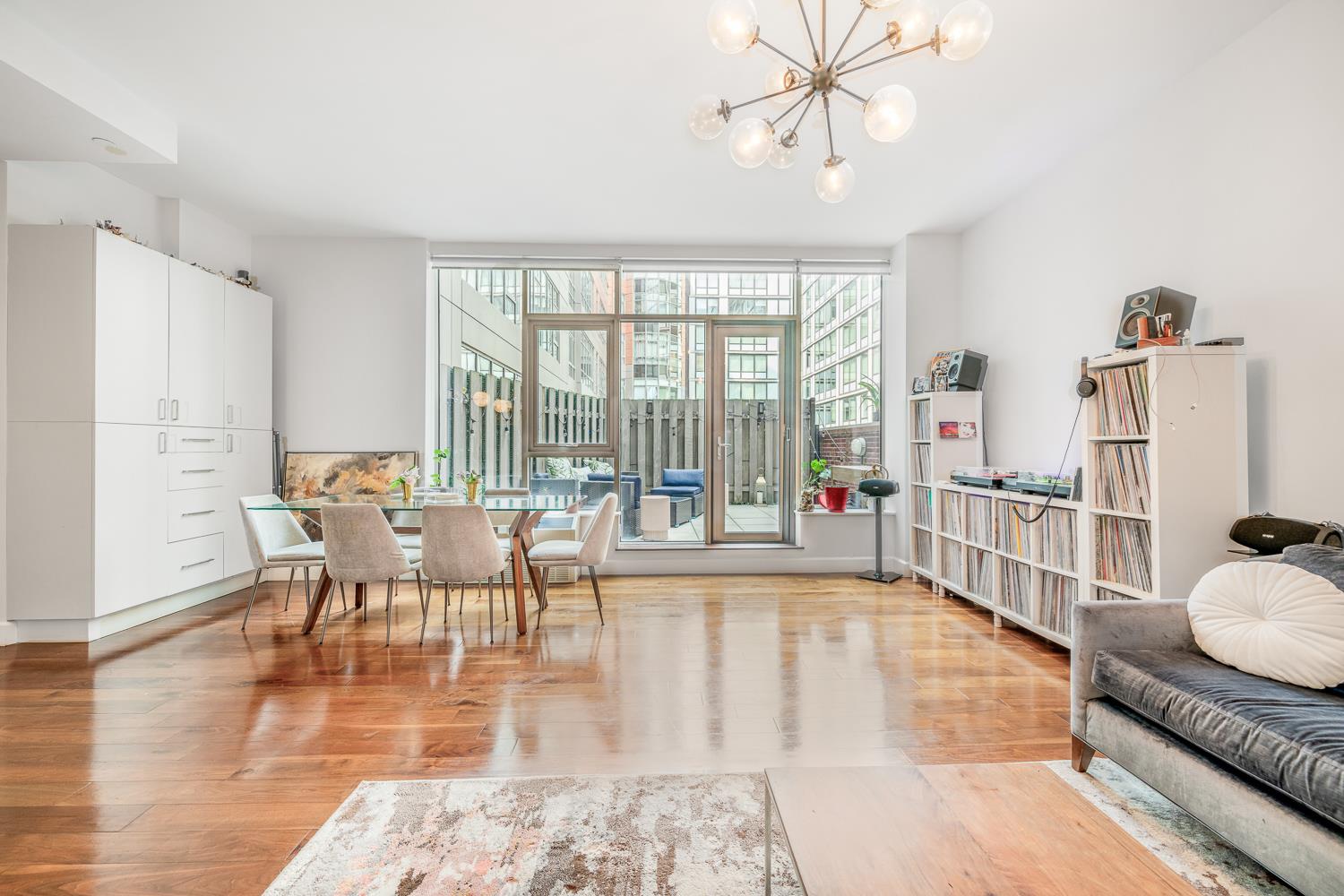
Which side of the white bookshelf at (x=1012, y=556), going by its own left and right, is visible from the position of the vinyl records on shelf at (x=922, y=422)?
right

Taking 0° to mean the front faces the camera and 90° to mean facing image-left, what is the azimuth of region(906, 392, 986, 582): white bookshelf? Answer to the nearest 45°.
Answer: approximately 45°

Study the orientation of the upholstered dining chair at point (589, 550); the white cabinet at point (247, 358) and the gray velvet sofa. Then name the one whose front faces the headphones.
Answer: the white cabinet

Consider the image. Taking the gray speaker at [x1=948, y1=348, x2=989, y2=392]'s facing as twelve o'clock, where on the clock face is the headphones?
The headphones is roughly at 10 o'clock from the gray speaker.

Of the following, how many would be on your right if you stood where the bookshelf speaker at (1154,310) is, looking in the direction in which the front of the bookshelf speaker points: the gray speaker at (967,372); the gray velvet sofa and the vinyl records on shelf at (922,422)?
2

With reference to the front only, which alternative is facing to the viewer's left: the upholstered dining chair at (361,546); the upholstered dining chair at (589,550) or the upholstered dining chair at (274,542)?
the upholstered dining chair at (589,550)

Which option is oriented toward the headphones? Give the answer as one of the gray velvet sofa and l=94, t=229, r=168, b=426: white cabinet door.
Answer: the white cabinet door

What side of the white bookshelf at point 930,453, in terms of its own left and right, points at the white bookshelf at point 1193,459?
left

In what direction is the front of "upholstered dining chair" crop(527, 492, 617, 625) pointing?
to the viewer's left

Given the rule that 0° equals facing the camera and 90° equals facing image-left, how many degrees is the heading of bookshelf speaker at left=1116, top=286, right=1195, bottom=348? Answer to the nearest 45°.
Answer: approximately 45°

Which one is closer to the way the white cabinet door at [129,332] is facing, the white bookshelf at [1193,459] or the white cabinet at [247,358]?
the white bookshelf

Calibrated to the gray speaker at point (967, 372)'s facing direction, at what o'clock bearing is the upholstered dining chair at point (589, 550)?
The upholstered dining chair is roughly at 12 o'clock from the gray speaker.

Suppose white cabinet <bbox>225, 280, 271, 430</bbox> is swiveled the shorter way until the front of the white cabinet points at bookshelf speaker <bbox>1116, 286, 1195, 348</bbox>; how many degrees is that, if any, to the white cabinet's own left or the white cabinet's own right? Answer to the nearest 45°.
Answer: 0° — it already faces it

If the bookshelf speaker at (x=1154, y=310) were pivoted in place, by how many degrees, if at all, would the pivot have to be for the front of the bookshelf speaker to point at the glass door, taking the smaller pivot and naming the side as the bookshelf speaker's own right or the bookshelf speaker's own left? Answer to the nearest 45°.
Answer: approximately 90° to the bookshelf speaker's own right

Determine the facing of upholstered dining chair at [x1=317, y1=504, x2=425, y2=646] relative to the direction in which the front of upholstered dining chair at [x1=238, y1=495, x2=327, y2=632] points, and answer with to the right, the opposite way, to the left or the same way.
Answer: to the left
